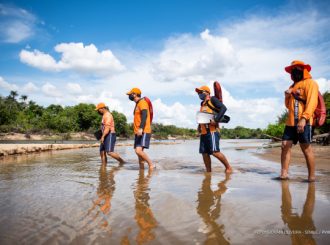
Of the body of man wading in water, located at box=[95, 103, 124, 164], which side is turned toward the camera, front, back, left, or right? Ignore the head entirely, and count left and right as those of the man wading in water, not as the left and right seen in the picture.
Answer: left

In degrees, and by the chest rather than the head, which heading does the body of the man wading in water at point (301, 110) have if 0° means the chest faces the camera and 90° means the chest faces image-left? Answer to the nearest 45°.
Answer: approximately 45°

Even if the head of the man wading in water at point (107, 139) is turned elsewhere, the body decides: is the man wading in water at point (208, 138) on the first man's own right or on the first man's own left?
on the first man's own left
